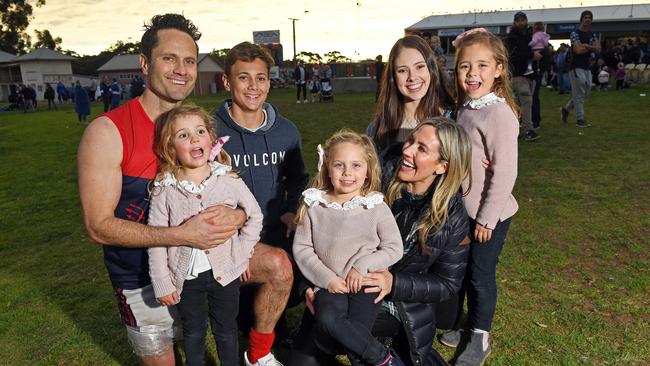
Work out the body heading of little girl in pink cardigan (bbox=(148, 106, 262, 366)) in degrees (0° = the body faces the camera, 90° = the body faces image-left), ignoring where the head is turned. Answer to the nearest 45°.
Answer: approximately 0°

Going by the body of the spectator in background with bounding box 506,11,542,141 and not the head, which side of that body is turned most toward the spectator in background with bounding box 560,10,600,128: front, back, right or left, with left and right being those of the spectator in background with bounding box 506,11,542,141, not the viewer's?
left

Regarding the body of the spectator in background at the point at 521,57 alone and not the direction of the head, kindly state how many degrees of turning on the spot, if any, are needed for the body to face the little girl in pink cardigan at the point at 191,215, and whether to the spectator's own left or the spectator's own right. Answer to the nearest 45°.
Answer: approximately 45° to the spectator's own right

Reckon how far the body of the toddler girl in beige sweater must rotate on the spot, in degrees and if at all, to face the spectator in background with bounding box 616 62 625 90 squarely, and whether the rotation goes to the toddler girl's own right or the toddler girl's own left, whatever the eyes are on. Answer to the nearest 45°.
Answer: approximately 135° to the toddler girl's own left

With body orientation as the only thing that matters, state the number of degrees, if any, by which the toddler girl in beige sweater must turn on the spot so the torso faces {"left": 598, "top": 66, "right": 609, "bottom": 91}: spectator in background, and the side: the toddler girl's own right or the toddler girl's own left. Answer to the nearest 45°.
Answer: approximately 135° to the toddler girl's own left

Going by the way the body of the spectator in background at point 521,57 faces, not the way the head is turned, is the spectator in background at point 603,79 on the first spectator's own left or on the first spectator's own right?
on the first spectator's own left
